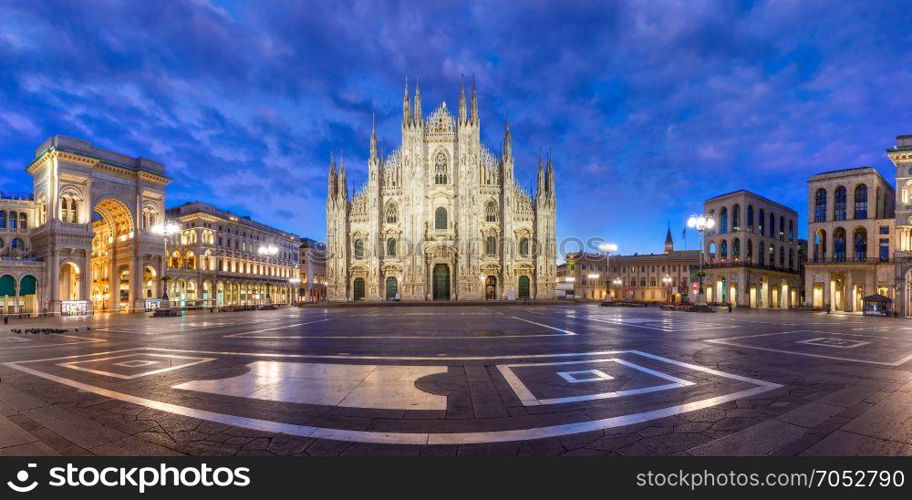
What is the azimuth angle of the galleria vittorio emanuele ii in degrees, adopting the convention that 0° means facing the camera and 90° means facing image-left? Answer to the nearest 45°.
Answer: approximately 315°
